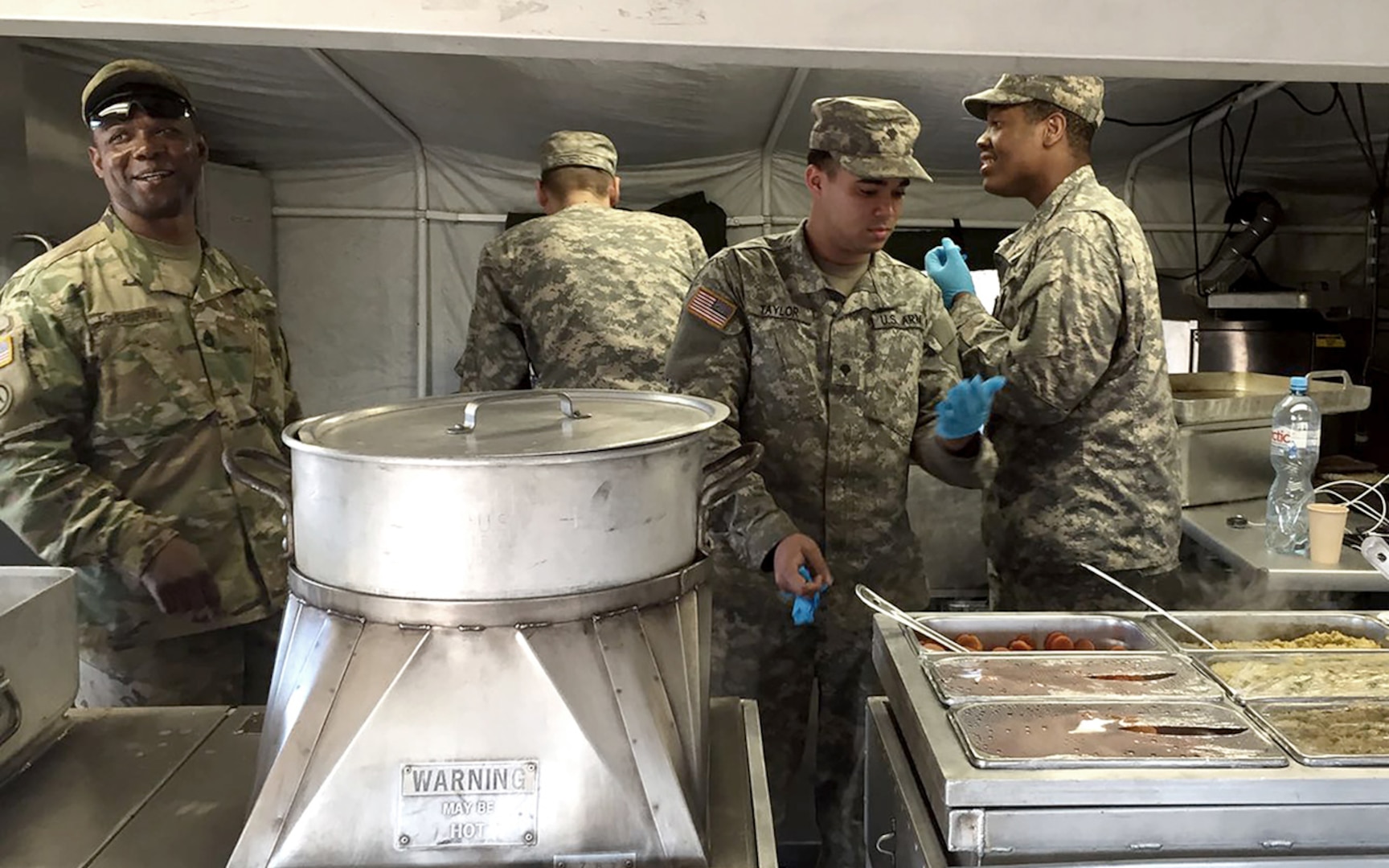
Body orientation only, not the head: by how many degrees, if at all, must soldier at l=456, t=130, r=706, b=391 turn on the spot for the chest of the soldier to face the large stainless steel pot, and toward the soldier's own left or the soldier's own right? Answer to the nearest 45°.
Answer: approximately 180°

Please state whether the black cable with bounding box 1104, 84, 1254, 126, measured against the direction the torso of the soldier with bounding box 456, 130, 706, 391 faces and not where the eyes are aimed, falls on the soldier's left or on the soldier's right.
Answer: on the soldier's right

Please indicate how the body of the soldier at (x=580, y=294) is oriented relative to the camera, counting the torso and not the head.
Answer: away from the camera

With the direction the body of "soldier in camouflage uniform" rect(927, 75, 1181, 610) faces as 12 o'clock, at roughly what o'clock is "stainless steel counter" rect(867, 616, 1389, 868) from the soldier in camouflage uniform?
The stainless steel counter is roughly at 9 o'clock from the soldier in camouflage uniform.

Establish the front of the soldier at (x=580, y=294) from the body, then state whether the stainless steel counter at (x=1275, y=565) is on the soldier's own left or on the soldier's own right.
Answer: on the soldier's own right

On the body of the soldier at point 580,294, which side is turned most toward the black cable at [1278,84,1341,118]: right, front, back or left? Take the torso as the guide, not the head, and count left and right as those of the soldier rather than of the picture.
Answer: right

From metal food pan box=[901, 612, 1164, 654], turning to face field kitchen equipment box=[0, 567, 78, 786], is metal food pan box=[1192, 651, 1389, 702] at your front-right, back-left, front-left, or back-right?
back-left

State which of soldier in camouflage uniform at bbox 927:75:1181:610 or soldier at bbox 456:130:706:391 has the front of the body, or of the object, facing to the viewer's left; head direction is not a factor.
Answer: the soldier in camouflage uniform

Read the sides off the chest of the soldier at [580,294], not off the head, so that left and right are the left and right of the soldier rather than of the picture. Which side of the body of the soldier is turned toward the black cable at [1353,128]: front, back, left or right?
right

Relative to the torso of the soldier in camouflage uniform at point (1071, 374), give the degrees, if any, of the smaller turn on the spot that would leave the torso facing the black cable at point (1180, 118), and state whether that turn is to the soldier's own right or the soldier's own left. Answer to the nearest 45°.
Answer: approximately 90° to the soldier's own right

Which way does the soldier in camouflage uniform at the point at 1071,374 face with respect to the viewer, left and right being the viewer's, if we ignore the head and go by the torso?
facing to the left of the viewer

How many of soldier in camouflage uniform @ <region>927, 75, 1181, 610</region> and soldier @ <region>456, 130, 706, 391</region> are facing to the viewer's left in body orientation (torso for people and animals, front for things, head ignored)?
1
